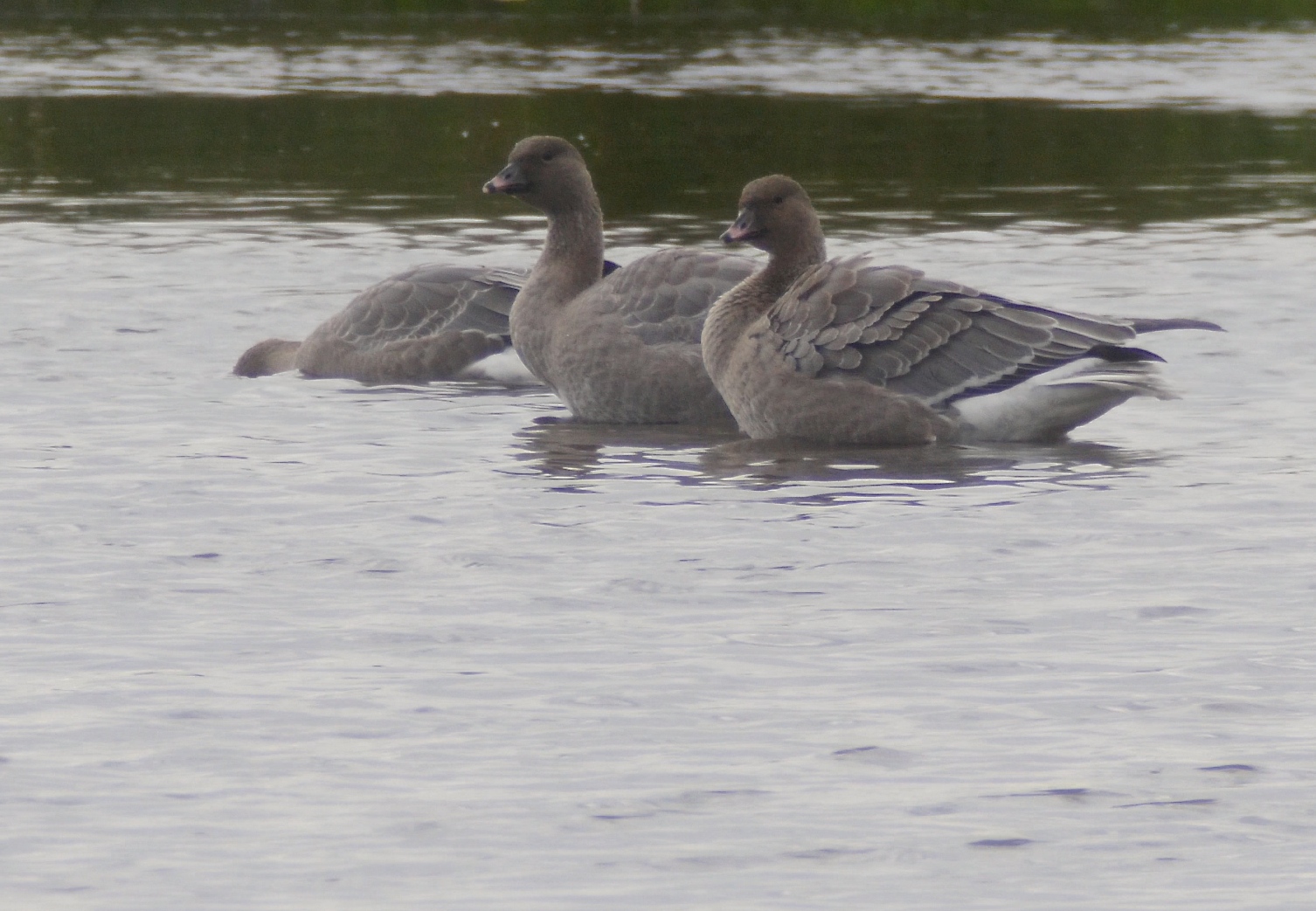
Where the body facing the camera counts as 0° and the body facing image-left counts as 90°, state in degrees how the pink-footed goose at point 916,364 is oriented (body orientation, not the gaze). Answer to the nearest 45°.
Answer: approximately 90°

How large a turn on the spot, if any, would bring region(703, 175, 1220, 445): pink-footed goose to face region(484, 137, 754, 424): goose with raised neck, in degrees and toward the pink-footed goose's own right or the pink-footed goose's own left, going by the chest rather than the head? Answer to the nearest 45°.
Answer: approximately 45° to the pink-footed goose's own right
